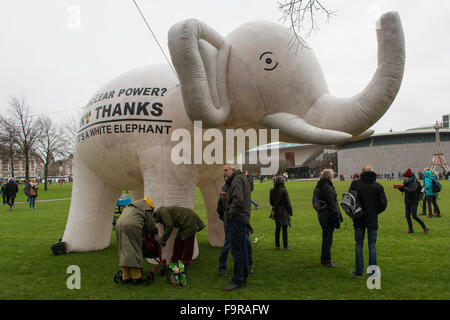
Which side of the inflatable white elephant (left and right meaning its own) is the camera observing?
right

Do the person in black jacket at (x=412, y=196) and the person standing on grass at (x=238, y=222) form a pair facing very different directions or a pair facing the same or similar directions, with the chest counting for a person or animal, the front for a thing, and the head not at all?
same or similar directions

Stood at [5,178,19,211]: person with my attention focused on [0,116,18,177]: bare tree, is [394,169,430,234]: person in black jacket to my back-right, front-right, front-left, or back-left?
back-right

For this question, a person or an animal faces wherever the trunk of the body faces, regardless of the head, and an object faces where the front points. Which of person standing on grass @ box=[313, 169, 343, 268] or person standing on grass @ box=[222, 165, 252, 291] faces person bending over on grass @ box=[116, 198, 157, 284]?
person standing on grass @ box=[222, 165, 252, 291]

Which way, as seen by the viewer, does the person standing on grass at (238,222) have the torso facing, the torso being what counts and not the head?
to the viewer's left

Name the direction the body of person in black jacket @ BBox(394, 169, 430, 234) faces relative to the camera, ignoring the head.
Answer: to the viewer's left

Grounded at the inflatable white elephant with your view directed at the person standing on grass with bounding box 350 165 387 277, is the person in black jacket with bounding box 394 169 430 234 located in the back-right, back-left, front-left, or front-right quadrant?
front-left

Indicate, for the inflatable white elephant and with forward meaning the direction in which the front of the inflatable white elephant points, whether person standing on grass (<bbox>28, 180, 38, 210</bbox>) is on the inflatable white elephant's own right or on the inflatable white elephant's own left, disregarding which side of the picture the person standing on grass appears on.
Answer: on the inflatable white elephant's own left

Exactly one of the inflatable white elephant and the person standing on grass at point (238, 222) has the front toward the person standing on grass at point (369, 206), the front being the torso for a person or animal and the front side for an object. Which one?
the inflatable white elephant
